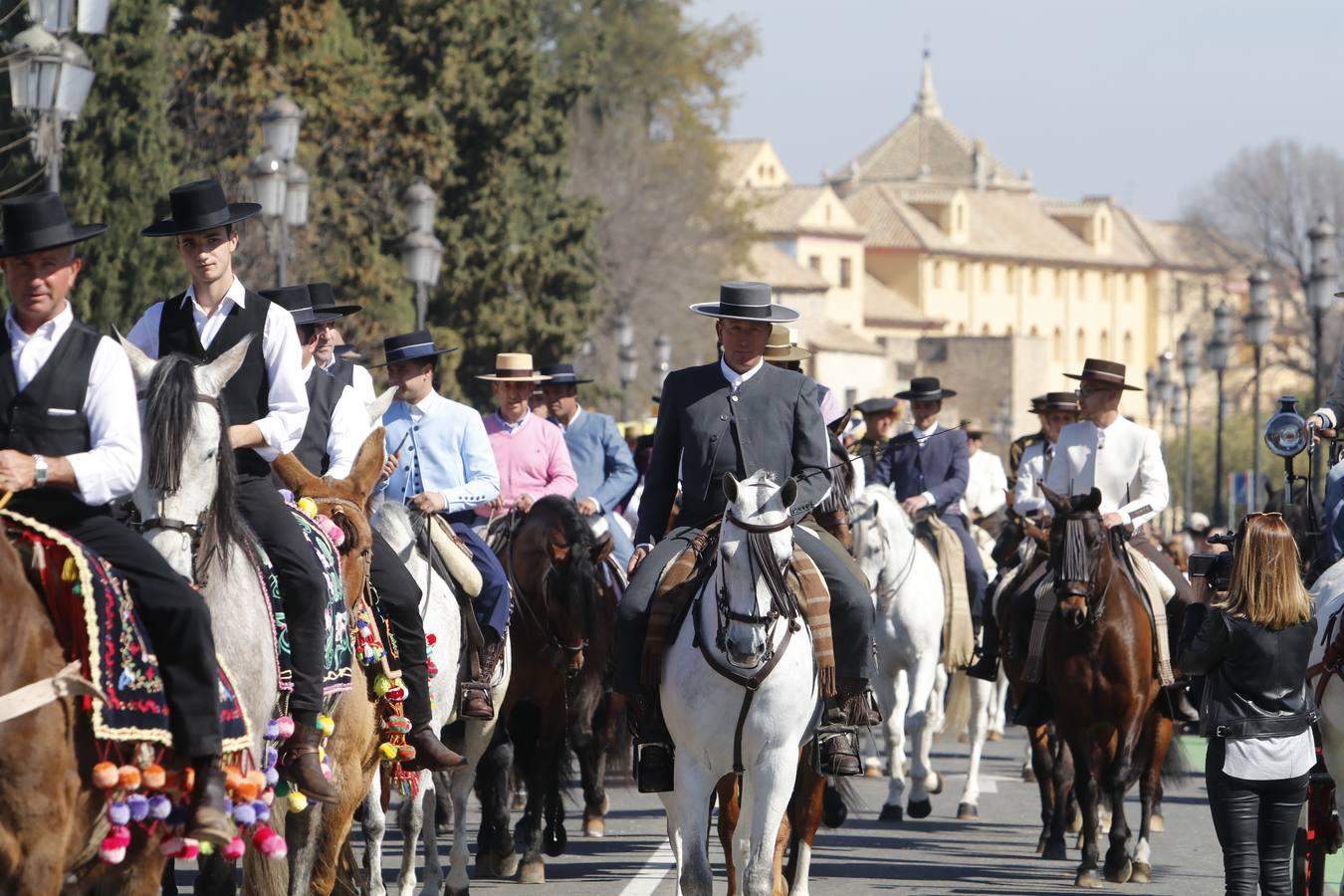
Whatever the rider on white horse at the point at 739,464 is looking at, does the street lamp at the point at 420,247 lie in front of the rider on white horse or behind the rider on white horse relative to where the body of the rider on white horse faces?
behind

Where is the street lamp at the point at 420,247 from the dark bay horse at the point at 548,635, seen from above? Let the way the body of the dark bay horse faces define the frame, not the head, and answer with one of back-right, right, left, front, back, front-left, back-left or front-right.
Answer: back

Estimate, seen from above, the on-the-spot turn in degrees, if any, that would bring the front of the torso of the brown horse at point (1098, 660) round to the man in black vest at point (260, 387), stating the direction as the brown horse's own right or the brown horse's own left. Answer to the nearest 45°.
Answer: approximately 45° to the brown horse's own right

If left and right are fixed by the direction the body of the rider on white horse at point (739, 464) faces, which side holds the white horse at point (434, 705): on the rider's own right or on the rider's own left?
on the rider's own right

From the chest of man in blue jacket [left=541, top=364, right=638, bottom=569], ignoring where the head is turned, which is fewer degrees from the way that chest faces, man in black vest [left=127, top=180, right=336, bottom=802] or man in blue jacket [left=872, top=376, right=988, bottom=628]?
the man in black vest

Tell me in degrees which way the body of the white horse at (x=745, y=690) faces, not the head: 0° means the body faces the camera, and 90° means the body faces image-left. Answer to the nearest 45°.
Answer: approximately 0°

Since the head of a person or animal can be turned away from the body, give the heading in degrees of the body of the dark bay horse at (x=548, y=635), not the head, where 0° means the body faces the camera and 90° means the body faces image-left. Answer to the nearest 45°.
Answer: approximately 0°

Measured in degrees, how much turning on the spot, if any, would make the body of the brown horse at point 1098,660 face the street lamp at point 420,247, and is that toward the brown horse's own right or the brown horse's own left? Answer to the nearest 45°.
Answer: approximately 135° to the brown horse's own right
